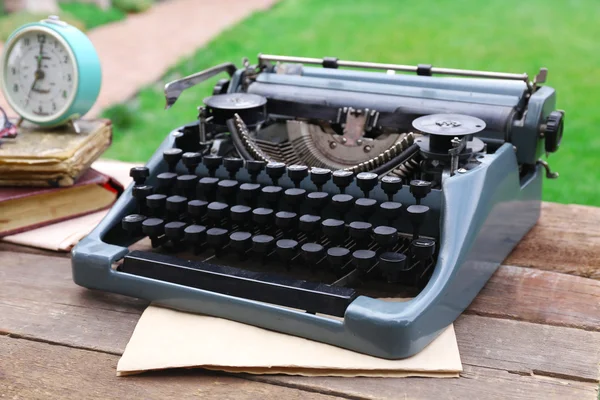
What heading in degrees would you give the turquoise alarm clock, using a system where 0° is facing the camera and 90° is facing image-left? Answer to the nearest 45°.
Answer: approximately 45°

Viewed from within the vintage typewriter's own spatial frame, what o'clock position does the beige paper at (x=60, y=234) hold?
The beige paper is roughly at 2 o'clock from the vintage typewriter.

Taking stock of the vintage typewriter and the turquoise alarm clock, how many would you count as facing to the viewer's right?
0

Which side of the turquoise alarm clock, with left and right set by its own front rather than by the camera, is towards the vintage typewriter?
left

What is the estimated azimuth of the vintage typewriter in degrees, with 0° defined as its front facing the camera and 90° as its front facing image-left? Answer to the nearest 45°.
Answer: approximately 45°

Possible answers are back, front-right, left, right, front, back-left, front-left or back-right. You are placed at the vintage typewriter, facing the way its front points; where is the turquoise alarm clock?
right
